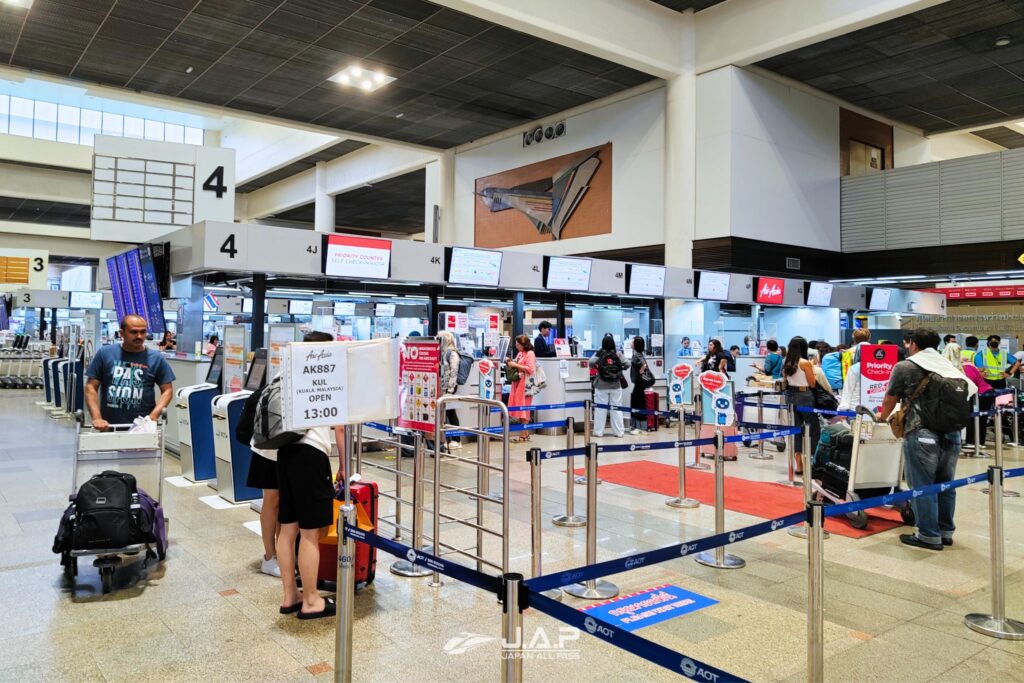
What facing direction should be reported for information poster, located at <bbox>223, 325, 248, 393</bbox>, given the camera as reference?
facing the viewer

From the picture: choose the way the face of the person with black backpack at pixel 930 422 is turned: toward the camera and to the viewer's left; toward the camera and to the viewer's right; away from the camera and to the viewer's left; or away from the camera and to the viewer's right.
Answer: away from the camera and to the viewer's left

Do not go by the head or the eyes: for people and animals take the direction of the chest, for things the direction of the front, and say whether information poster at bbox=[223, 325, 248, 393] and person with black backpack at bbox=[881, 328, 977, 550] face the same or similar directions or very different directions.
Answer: very different directions

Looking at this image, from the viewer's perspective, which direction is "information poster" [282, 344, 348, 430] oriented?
toward the camera

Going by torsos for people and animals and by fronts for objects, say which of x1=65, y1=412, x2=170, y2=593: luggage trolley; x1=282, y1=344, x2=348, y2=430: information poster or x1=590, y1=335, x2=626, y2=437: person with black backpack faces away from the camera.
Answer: the person with black backpack

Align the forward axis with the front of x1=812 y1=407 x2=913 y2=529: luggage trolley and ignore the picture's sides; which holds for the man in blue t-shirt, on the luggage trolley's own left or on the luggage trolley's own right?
on the luggage trolley's own left

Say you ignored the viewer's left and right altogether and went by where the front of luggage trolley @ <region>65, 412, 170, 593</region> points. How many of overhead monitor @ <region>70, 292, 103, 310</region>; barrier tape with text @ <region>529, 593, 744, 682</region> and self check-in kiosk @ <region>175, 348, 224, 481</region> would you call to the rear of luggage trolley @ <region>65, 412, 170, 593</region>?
2

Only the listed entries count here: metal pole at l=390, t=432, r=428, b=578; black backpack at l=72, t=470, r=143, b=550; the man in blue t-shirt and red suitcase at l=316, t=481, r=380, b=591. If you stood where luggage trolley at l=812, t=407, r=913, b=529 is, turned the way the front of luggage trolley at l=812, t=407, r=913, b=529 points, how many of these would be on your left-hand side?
4

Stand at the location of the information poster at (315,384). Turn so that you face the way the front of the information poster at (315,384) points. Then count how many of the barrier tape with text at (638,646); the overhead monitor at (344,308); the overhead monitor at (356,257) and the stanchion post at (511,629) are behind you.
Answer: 2

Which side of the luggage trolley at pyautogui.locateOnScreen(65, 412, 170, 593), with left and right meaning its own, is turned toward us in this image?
front

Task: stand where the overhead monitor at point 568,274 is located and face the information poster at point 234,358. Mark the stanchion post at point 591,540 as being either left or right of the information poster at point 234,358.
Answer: left

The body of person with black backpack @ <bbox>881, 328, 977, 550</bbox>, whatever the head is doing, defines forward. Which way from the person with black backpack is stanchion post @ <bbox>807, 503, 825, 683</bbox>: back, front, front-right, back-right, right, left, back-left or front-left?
back-left

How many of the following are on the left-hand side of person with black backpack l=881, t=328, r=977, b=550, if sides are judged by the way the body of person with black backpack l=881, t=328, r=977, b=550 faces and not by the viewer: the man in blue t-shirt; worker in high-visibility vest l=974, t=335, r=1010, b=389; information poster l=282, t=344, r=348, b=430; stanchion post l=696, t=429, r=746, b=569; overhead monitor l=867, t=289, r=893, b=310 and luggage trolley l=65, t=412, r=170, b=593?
4

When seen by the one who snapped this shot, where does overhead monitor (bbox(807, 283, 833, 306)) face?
facing the viewer and to the right of the viewer

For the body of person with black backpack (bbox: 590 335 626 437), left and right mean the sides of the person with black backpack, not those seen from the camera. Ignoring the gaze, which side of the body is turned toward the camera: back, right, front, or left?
back

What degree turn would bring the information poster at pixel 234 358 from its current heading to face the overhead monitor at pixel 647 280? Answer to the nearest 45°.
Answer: approximately 135° to its left

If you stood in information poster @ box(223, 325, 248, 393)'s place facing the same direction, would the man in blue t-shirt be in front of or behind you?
in front

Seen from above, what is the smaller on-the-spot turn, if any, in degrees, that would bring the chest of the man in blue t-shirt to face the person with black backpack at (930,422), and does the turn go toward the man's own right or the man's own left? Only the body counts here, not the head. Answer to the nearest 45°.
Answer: approximately 45° to the man's own left
